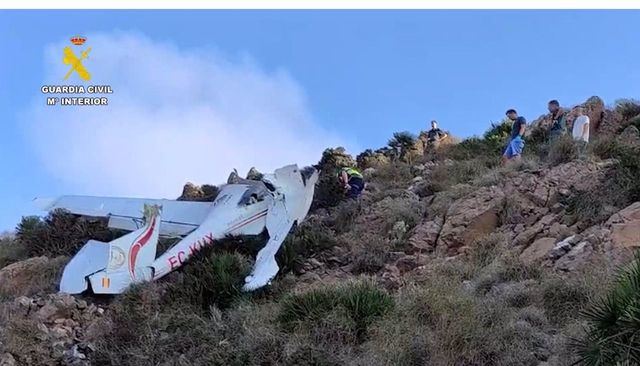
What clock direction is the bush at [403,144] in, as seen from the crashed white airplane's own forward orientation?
The bush is roughly at 12 o'clock from the crashed white airplane.

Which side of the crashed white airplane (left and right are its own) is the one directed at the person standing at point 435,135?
front

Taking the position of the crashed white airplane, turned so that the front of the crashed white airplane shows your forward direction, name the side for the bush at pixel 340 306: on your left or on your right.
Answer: on your right

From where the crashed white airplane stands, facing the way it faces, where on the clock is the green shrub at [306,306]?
The green shrub is roughly at 4 o'clock from the crashed white airplane.

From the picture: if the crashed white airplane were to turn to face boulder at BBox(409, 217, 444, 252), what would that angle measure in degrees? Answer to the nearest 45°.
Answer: approximately 45° to its right

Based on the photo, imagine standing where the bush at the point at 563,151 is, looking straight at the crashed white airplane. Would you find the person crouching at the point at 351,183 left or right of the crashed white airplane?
right

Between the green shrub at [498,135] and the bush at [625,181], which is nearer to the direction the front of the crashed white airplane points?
the green shrub

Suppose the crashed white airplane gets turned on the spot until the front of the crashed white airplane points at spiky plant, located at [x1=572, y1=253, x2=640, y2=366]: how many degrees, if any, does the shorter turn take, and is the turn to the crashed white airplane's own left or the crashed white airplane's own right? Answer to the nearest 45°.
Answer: approximately 90° to the crashed white airplane's own right

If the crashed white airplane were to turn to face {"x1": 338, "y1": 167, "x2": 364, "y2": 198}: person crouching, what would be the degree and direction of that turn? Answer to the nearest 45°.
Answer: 0° — it already faces them

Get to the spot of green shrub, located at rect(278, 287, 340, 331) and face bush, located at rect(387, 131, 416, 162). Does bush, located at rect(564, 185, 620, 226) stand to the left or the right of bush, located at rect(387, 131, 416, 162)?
right

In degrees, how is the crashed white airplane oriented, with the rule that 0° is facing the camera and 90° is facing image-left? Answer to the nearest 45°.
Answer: approximately 225°

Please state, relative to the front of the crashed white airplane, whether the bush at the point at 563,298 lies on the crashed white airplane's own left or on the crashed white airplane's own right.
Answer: on the crashed white airplane's own right

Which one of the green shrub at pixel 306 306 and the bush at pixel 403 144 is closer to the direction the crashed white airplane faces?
the bush
